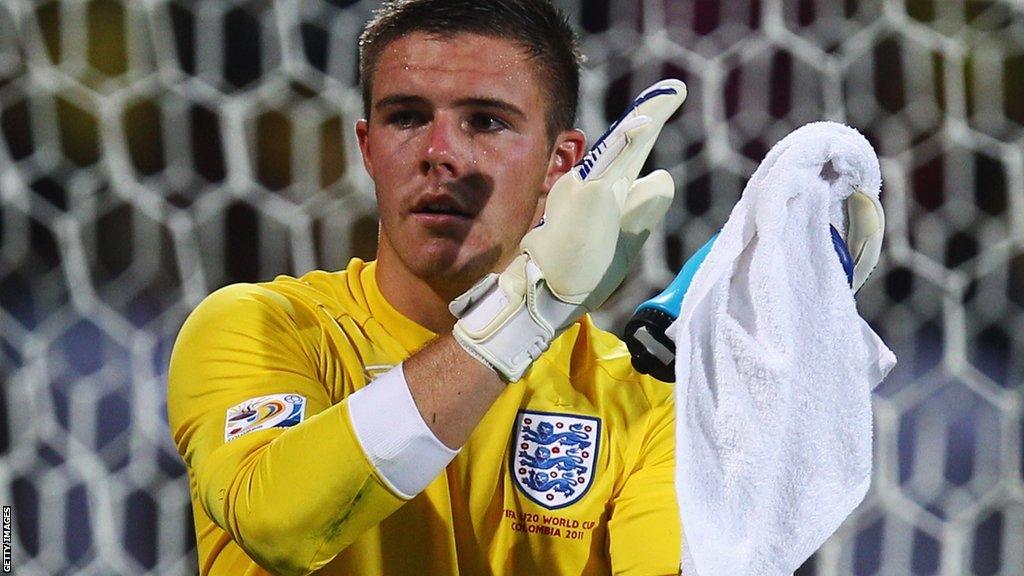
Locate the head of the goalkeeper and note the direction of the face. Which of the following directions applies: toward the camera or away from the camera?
toward the camera

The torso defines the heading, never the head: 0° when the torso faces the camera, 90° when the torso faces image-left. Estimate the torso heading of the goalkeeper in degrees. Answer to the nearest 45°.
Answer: approximately 0°
